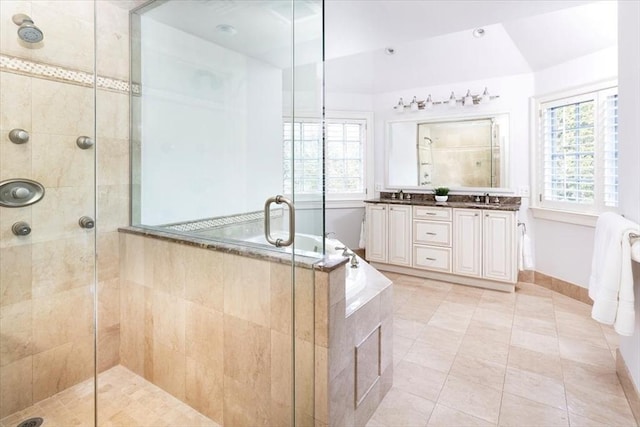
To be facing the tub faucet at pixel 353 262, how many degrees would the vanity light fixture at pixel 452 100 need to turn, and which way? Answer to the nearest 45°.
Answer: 0° — it already faces it

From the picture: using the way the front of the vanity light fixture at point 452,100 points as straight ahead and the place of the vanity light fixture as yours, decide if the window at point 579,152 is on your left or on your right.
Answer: on your left
